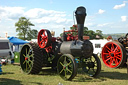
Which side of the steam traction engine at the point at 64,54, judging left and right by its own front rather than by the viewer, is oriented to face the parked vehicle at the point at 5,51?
back

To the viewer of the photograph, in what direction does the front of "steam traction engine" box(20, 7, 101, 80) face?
facing the viewer and to the right of the viewer

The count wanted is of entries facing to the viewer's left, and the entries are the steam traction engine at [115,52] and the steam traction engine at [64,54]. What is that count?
0

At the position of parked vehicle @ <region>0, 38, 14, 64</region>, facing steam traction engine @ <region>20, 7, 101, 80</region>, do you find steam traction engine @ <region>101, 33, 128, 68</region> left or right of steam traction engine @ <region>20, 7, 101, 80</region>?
left

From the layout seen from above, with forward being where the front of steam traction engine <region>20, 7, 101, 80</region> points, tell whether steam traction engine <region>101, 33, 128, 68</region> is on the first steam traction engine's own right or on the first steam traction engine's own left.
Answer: on the first steam traction engine's own left

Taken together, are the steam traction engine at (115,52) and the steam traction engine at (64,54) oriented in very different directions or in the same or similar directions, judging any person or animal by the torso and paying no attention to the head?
same or similar directions
